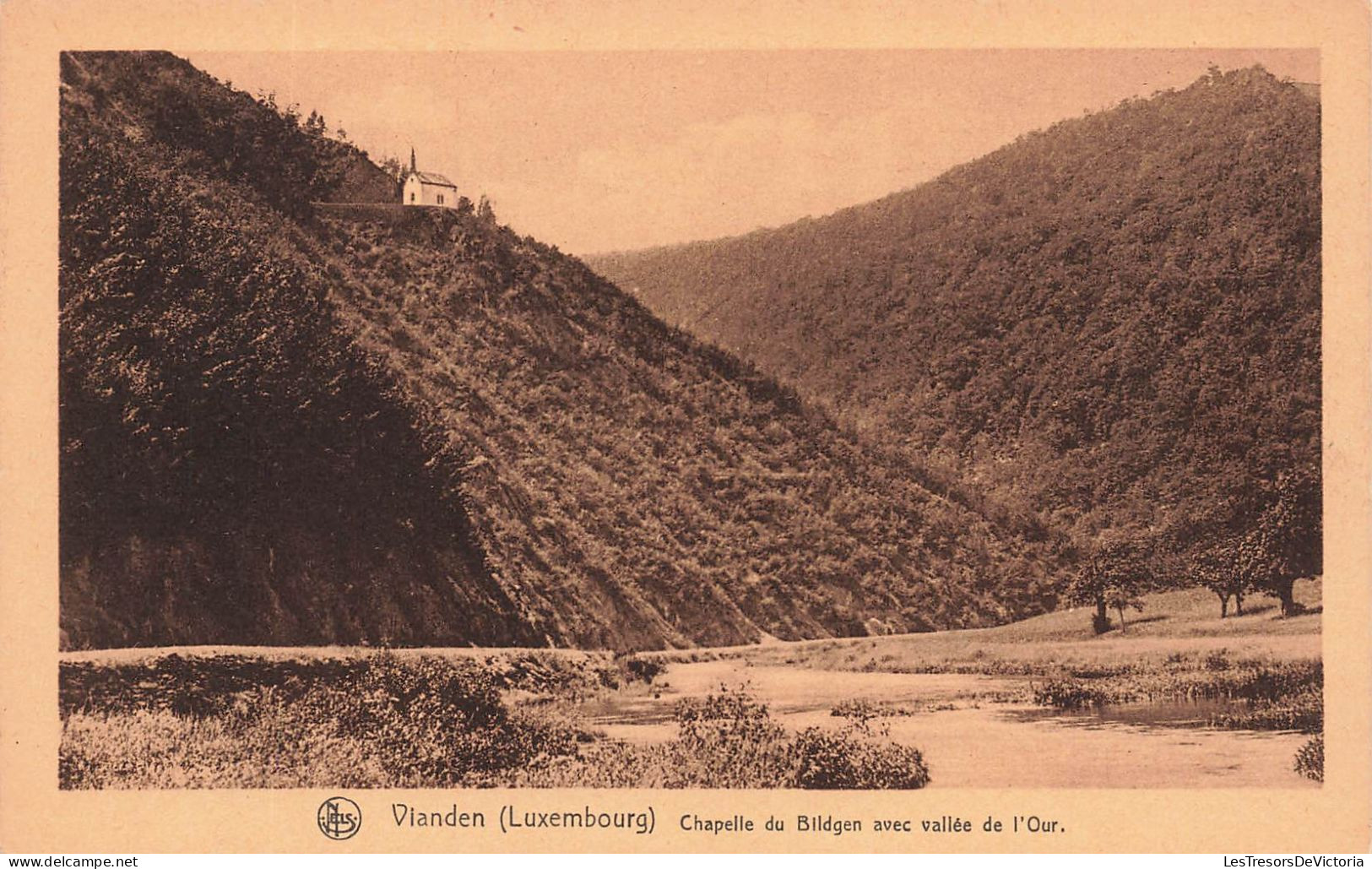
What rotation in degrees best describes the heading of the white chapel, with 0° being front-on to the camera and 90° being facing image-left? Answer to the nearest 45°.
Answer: approximately 45°
